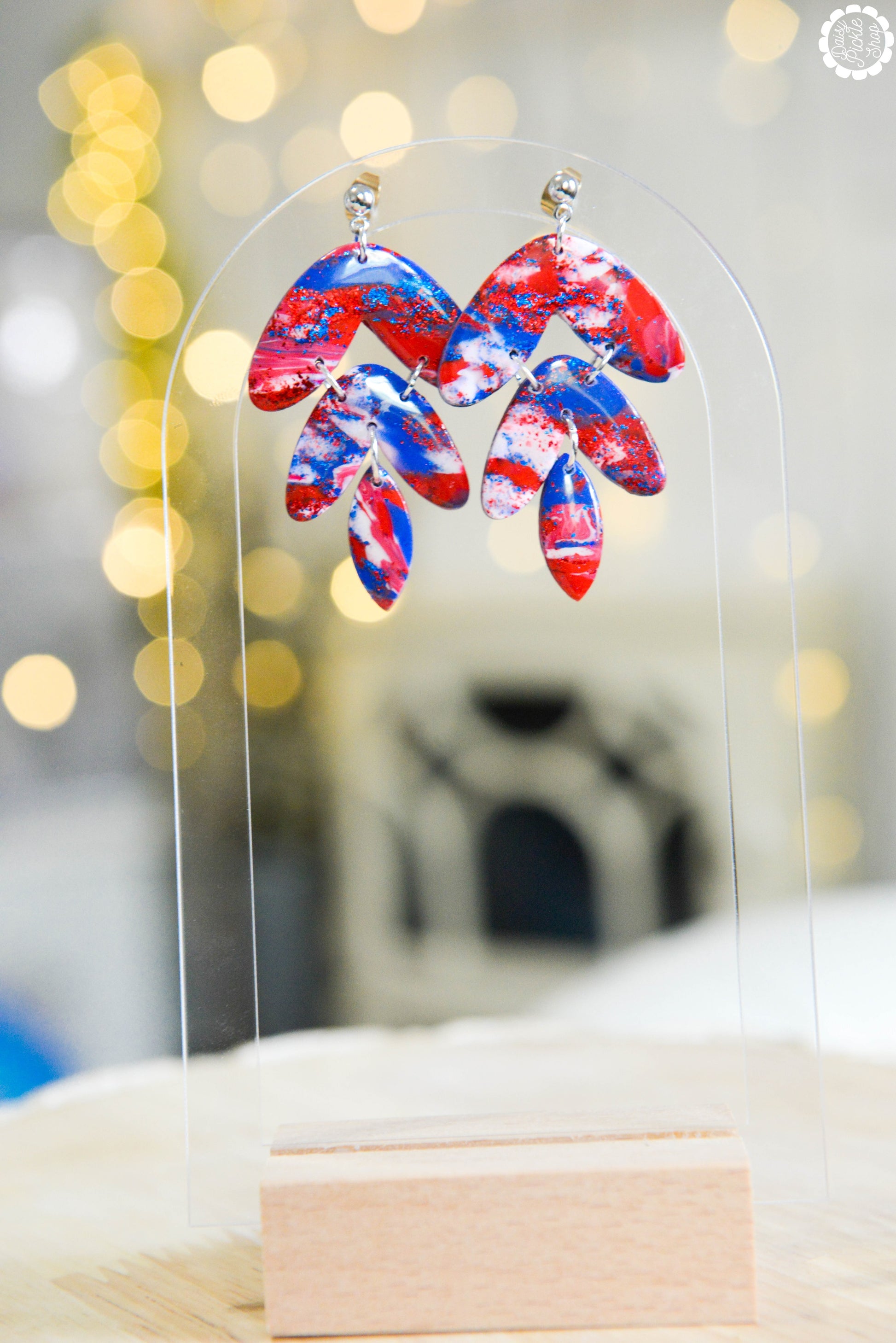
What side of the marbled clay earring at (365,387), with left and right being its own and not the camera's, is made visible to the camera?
front
